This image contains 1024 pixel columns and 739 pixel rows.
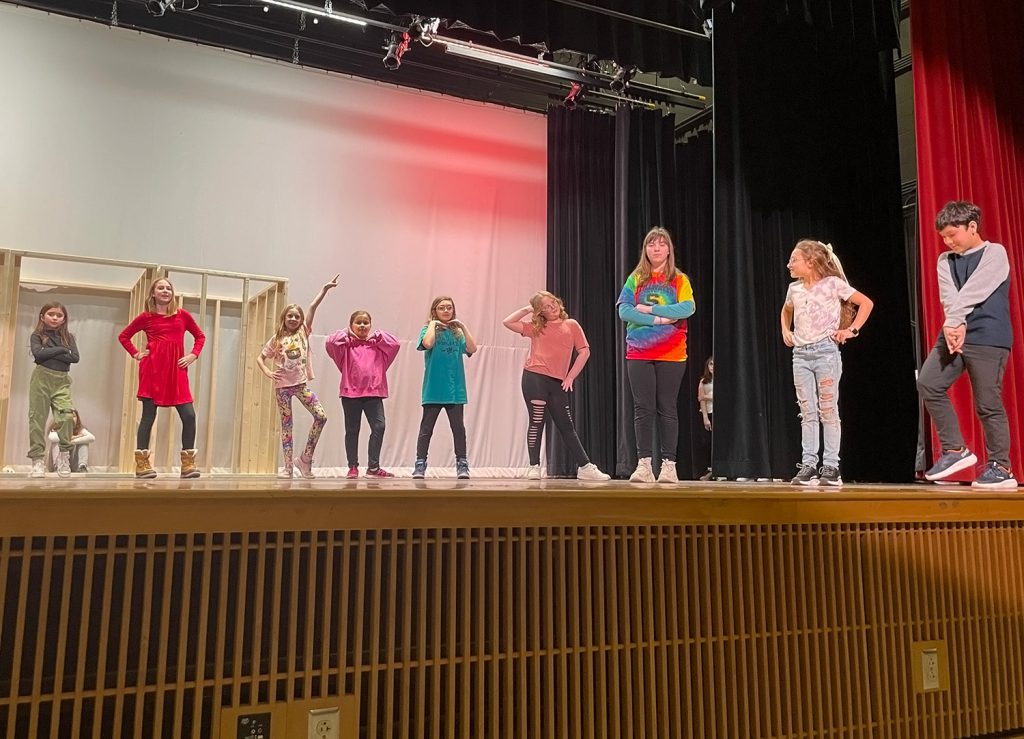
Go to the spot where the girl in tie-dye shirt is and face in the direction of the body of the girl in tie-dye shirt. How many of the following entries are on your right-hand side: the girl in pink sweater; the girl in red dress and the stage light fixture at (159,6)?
3

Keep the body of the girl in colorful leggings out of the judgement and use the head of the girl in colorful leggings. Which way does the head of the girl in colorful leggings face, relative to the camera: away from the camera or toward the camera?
toward the camera

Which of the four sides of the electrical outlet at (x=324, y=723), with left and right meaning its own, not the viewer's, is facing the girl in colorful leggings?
back

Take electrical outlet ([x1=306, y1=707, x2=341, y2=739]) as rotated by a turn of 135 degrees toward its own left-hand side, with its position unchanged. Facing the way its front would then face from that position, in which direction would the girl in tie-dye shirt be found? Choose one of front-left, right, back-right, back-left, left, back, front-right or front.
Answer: front

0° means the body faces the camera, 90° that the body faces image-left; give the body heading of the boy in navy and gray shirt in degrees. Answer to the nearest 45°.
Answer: approximately 45°

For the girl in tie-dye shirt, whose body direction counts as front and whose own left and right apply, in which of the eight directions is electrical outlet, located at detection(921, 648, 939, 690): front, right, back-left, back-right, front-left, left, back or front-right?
front-left

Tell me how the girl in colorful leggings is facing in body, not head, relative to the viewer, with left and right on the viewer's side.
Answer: facing the viewer

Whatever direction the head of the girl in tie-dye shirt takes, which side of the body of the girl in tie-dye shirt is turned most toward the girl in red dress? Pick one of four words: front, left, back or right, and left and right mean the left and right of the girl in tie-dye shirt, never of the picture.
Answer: right

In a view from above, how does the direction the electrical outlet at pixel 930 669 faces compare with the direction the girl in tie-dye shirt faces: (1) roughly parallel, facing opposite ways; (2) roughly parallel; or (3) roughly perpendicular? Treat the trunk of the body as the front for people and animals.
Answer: roughly parallel

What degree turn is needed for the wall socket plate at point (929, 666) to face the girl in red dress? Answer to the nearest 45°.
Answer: approximately 90° to its right

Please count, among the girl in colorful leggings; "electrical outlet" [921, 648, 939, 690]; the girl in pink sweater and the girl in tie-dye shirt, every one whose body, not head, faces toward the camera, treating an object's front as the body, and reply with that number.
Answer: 4

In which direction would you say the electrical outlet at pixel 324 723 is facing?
toward the camera
